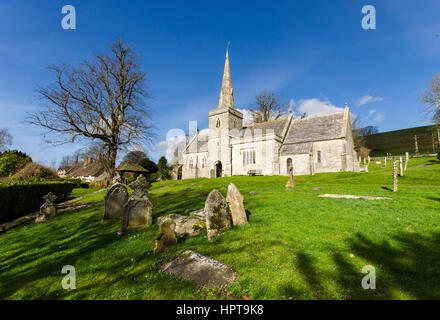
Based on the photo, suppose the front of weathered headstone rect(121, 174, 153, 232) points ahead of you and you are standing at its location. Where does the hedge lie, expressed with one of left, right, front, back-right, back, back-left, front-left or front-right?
back

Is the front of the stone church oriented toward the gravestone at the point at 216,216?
yes

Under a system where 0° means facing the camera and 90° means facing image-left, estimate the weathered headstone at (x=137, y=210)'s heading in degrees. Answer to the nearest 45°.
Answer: approximately 315°

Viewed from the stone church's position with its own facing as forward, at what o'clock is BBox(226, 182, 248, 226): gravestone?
The gravestone is roughly at 12 o'clock from the stone church.

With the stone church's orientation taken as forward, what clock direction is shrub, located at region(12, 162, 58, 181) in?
The shrub is roughly at 2 o'clock from the stone church.

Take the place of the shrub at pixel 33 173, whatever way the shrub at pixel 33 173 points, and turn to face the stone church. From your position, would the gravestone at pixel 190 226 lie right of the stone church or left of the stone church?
right

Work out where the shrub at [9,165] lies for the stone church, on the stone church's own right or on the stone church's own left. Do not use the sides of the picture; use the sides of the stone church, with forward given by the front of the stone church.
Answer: on the stone church's own right

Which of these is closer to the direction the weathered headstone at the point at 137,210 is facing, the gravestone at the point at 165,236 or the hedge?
the gravestone

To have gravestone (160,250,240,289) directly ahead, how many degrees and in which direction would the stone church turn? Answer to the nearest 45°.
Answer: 0° — it already faces it
